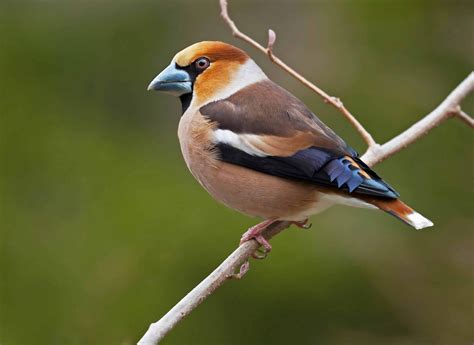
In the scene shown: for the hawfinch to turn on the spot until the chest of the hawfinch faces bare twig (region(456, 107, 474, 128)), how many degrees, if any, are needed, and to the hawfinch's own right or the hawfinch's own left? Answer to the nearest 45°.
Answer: approximately 180°

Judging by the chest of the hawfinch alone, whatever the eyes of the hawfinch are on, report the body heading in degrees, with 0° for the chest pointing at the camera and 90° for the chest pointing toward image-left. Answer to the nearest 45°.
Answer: approximately 90°
